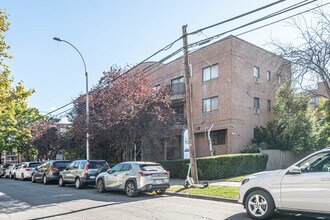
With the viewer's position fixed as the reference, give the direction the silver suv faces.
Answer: facing away from the viewer and to the left of the viewer

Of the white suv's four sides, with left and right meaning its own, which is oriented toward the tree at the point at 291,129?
right

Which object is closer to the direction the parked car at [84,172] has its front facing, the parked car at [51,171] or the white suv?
the parked car

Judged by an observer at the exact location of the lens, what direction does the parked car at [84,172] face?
facing away from the viewer and to the left of the viewer

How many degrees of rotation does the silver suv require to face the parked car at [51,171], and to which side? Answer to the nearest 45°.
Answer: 0° — it already faces it

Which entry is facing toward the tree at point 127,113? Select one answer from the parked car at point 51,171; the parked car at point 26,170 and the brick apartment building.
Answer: the brick apartment building

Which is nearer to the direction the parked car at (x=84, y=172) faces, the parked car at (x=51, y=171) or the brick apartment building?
the parked car

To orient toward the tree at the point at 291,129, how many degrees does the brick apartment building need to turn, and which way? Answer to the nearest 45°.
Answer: approximately 135° to its left

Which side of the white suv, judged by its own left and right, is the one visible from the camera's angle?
left

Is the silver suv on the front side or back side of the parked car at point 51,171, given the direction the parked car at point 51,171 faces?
on the back side
